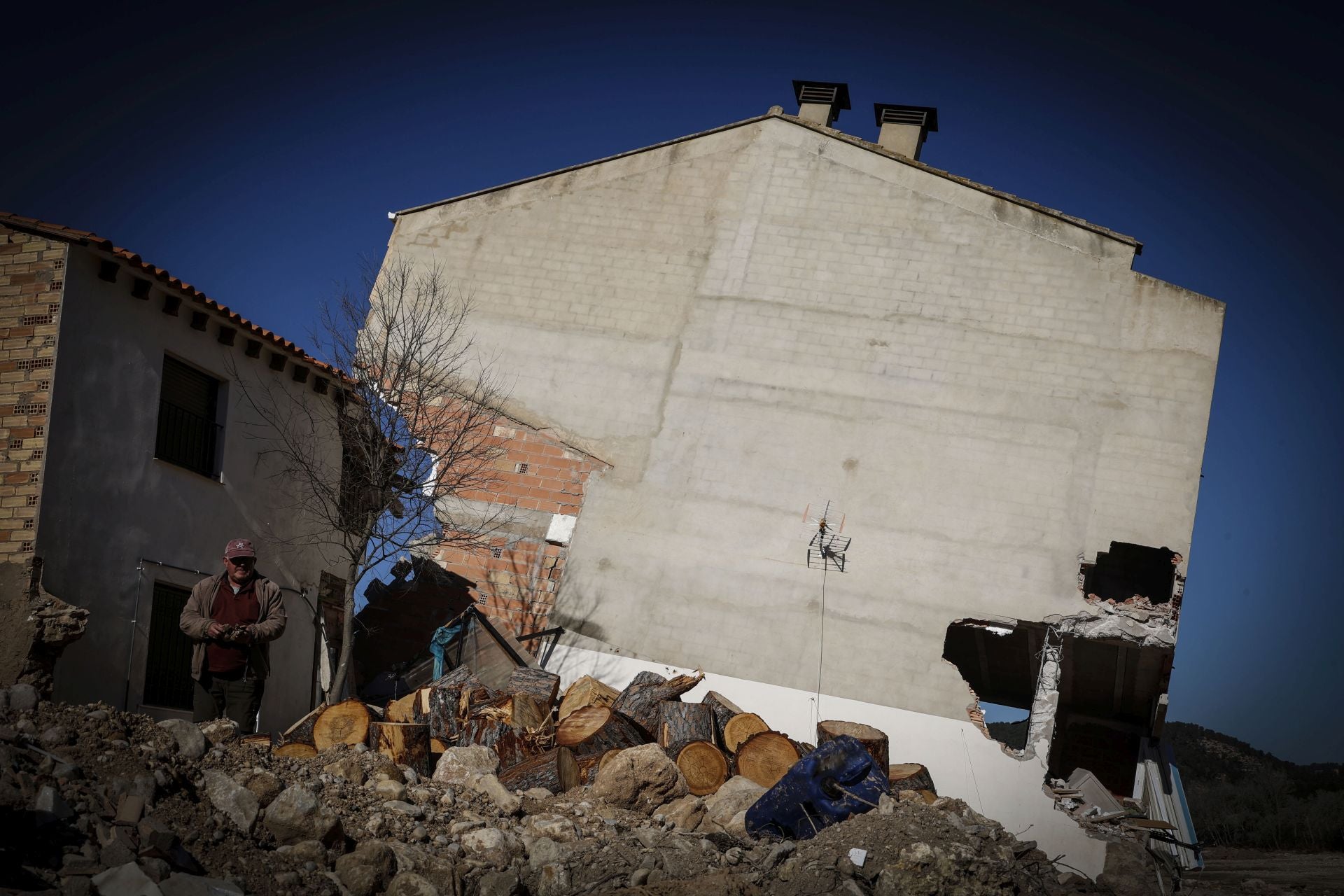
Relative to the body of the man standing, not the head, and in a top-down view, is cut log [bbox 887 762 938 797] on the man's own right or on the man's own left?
on the man's own left

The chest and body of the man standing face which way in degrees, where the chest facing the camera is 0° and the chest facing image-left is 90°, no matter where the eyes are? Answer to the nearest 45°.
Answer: approximately 0°

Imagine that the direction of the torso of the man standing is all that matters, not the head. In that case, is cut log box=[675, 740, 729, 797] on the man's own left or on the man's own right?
on the man's own left

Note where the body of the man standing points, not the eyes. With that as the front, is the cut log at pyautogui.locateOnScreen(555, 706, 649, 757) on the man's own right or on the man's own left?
on the man's own left

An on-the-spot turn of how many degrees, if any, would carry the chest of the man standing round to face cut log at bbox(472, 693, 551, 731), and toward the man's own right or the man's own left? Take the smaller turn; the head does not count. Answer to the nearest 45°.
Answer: approximately 135° to the man's own left
